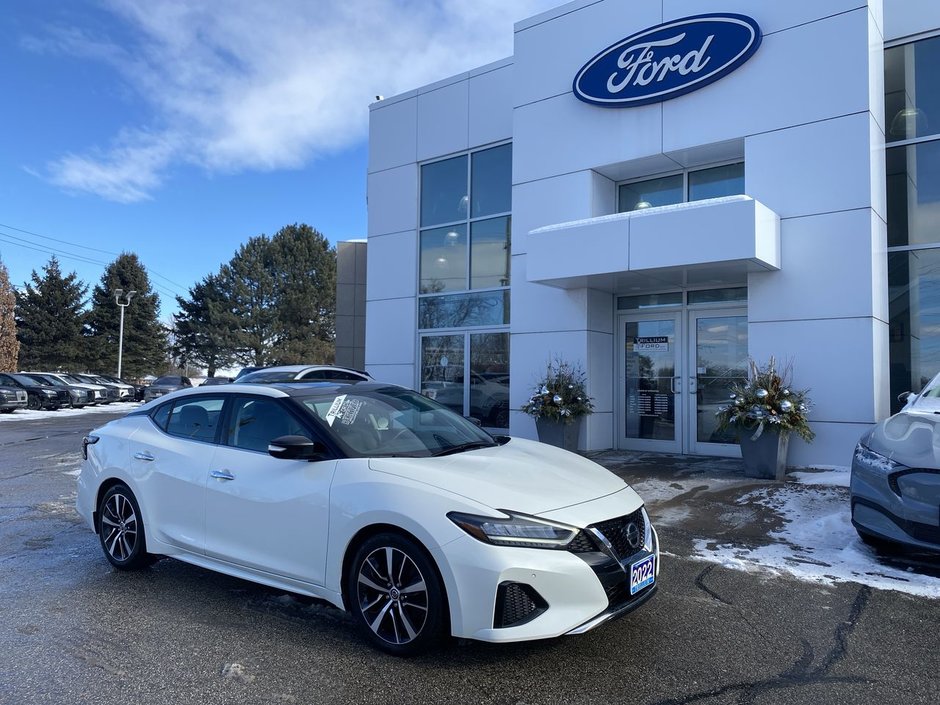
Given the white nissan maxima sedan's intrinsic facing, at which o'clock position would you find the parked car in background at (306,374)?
The parked car in background is roughly at 7 o'clock from the white nissan maxima sedan.

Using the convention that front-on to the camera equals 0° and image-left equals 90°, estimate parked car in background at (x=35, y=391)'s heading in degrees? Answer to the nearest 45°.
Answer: approximately 315°

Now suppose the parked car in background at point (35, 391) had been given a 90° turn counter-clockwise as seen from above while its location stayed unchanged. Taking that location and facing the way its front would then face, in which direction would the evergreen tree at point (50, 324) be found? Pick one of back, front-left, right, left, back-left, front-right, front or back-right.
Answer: front-left

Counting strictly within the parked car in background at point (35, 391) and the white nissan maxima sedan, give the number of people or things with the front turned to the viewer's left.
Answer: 0

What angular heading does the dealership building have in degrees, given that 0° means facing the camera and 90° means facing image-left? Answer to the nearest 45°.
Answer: approximately 45°
